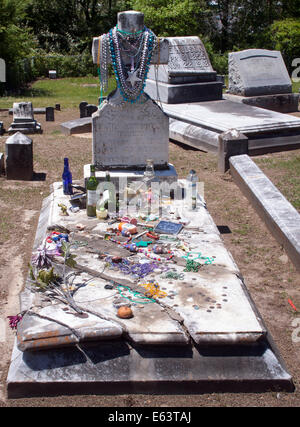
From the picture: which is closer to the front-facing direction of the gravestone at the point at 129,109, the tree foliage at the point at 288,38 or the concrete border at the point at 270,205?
the concrete border

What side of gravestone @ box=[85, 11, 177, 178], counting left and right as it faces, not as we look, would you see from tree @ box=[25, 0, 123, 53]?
back

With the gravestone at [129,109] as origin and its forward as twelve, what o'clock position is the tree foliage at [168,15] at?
The tree foliage is roughly at 6 o'clock from the gravestone.

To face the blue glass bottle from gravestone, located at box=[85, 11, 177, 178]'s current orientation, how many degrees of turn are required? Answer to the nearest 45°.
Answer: approximately 45° to its right

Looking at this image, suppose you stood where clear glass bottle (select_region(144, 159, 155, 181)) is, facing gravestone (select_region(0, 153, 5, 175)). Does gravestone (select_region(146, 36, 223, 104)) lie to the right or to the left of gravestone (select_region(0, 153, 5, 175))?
right

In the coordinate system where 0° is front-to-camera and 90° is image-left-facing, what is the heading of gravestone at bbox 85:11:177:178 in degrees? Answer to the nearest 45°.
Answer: approximately 0°

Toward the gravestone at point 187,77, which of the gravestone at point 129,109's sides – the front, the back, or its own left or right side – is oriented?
back

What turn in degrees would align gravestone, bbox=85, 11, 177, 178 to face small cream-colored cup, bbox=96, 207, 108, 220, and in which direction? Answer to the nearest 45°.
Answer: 0° — it already faces it

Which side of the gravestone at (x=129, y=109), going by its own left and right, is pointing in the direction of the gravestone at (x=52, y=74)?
back

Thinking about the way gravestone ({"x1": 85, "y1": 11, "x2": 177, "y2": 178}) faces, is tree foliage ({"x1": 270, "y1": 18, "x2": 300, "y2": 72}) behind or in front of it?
behind

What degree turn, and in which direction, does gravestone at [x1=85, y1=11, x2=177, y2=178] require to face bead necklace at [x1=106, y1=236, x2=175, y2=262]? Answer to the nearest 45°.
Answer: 0° — it already faces it

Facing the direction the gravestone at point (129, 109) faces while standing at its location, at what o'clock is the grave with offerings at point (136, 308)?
The grave with offerings is roughly at 12 o'clock from the gravestone.

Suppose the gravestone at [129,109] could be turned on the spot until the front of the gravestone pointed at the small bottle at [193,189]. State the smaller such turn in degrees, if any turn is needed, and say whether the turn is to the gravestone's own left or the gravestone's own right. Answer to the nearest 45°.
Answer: approximately 45° to the gravestone's own left

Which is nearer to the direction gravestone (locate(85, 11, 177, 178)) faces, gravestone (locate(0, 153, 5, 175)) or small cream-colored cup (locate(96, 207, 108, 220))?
the small cream-colored cup
